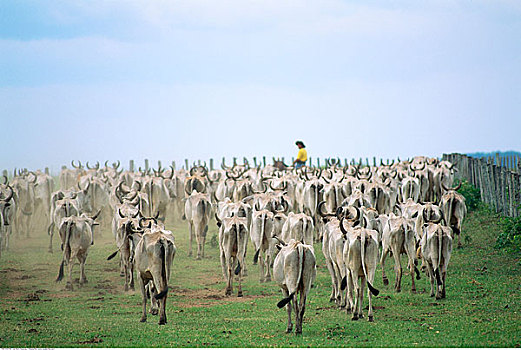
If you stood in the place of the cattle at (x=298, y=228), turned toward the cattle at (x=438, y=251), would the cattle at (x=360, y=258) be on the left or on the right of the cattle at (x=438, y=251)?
right

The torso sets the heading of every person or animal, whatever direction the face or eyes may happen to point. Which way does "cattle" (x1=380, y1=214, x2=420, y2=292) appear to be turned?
away from the camera

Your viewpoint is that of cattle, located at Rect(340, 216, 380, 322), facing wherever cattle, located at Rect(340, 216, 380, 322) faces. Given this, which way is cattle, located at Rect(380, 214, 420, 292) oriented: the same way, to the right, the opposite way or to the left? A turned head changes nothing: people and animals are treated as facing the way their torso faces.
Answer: the same way

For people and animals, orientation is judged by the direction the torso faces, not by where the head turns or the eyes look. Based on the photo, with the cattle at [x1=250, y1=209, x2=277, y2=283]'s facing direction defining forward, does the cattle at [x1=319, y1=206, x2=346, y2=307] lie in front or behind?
behind

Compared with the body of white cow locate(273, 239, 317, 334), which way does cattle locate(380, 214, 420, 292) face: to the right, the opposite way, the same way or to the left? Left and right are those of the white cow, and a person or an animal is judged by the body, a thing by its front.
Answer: the same way

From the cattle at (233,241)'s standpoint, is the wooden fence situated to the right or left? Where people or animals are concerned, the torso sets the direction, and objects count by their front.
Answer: on its right

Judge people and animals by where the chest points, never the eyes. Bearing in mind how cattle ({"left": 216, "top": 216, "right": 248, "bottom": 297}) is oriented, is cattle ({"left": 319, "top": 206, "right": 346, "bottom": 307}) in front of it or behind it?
behind

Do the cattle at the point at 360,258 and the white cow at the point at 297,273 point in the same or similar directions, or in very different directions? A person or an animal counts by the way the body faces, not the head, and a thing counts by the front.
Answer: same or similar directions

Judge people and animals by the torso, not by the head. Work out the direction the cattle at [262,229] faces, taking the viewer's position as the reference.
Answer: facing away from the viewer

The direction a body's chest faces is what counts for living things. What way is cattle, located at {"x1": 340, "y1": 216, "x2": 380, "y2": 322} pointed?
away from the camera

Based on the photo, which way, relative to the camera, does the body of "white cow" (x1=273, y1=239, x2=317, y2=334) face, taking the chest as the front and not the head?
away from the camera

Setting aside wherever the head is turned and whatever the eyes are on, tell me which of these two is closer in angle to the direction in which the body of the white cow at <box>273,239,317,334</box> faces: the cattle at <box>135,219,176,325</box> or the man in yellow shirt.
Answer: the man in yellow shirt

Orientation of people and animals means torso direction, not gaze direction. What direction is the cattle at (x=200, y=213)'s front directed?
away from the camera

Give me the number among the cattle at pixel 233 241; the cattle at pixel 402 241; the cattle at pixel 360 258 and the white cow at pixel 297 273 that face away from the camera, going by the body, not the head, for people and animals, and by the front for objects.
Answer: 4

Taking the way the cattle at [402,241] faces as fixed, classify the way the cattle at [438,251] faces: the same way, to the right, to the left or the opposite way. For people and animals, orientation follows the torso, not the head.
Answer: the same way

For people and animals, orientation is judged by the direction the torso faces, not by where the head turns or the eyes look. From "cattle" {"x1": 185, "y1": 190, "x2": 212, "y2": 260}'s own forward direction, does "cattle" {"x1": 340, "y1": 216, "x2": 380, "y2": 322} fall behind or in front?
behind

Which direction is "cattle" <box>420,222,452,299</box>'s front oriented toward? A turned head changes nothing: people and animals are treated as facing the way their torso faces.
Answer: away from the camera

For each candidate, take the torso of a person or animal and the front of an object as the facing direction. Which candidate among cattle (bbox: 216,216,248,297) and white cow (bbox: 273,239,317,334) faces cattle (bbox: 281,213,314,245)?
the white cow

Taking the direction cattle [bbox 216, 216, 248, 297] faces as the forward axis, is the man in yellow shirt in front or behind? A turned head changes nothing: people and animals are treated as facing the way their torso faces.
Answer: in front
